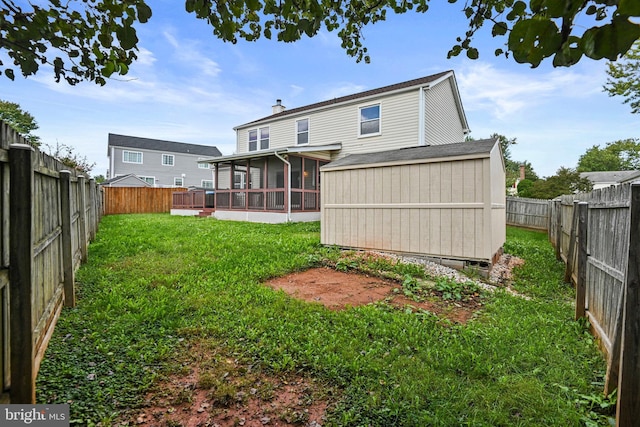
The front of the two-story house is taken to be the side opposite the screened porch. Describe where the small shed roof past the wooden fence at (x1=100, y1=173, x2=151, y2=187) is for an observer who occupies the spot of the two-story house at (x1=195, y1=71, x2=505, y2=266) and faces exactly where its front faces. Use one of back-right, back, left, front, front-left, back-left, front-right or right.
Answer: left

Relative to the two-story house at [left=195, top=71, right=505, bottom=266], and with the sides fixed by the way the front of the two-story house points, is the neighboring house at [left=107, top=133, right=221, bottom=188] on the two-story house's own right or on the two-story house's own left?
on the two-story house's own left

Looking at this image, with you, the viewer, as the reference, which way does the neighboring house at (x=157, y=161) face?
facing away from the viewer and to the left of the viewer

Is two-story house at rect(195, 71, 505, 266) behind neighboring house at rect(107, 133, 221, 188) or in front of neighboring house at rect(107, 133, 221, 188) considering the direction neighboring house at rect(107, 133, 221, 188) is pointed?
behind

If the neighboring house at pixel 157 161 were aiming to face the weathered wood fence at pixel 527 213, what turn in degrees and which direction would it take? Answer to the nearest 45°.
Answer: approximately 180°

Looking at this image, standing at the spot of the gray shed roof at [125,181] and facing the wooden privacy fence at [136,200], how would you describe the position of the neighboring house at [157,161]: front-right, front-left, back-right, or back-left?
back-left
